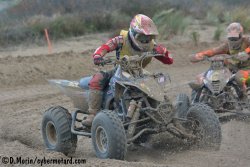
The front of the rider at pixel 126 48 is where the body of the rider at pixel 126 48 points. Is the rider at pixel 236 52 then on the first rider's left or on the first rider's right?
on the first rider's left

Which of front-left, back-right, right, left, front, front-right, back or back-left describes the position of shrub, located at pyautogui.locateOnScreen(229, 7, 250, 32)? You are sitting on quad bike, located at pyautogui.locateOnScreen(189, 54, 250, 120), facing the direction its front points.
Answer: back

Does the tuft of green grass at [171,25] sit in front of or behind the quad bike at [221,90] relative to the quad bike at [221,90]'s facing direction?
behind

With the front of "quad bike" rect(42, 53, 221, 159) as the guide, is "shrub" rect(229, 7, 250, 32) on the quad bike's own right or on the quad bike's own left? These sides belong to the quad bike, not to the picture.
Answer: on the quad bike's own left

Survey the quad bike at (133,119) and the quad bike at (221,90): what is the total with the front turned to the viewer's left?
0

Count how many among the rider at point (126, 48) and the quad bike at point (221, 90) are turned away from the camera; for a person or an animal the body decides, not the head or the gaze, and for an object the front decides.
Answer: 0

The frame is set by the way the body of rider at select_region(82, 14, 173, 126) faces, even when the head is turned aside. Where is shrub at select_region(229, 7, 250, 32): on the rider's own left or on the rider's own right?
on the rider's own left

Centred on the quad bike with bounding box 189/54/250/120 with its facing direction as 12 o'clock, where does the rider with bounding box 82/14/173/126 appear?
The rider is roughly at 1 o'clock from the quad bike.
